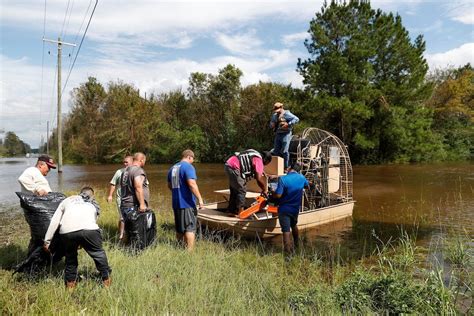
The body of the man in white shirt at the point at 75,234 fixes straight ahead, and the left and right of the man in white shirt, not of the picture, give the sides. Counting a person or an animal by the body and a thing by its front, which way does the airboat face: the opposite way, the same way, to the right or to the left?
to the left

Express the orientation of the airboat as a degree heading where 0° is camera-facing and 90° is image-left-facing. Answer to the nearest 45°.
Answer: approximately 45°

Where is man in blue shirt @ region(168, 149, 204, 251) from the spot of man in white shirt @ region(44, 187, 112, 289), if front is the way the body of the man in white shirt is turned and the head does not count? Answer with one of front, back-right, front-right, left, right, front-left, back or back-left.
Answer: front-right

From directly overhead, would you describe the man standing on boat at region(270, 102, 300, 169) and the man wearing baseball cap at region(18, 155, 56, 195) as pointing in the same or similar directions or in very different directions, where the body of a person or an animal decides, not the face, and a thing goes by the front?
very different directions

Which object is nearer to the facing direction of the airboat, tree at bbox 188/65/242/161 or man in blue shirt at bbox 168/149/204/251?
the man in blue shirt

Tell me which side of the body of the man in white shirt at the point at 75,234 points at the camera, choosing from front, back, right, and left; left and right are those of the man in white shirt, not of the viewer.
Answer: back

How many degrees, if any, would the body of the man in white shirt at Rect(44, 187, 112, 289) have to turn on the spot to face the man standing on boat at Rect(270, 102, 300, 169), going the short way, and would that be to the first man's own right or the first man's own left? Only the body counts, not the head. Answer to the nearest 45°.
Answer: approximately 45° to the first man's own right

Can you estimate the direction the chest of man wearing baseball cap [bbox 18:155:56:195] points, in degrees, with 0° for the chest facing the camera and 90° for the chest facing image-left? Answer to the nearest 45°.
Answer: approximately 270°

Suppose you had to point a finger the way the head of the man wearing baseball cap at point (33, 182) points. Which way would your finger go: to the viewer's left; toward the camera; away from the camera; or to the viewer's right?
to the viewer's right

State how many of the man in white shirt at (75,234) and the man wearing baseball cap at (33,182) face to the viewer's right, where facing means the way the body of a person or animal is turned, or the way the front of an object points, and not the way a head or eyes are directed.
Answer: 1
